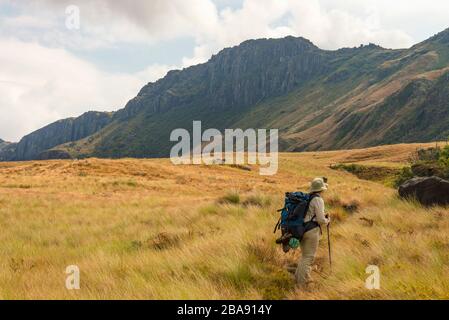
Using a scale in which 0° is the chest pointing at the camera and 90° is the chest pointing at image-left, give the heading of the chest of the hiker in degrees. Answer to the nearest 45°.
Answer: approximately 270°

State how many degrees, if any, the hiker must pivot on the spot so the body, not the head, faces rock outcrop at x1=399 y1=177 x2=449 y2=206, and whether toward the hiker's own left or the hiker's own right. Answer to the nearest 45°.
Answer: approximately 45° to the hiker's own left
